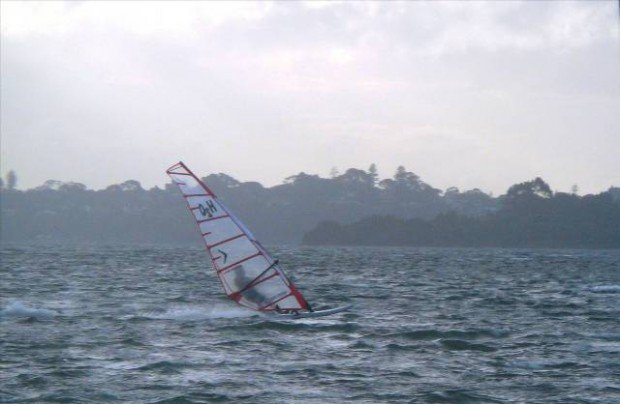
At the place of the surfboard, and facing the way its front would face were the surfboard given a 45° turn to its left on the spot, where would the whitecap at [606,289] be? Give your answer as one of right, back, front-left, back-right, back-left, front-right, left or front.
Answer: front

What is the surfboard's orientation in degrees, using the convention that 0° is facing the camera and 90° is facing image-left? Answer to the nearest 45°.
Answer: approximately 270°

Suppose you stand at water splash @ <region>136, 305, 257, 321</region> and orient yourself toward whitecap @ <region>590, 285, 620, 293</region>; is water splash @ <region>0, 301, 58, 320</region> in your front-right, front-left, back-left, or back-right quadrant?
back-left

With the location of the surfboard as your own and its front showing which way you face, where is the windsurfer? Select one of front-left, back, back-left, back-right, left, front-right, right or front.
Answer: back

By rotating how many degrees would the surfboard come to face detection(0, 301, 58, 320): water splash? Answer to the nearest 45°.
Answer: approximately 180°

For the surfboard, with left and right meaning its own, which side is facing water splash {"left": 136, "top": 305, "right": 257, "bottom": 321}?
back
